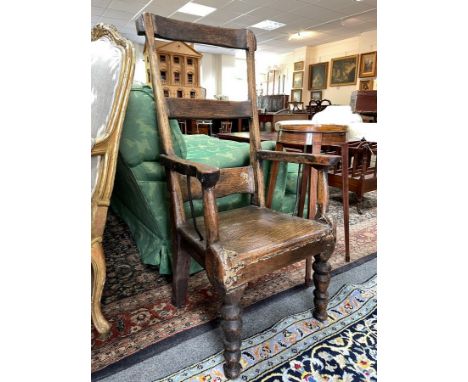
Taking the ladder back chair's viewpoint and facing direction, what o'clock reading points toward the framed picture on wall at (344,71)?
The framed picture on wall is roughly at 8 o'clock from the ladder back chair.

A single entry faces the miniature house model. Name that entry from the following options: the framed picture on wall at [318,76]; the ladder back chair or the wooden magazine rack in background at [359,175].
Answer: the framed picture on wall

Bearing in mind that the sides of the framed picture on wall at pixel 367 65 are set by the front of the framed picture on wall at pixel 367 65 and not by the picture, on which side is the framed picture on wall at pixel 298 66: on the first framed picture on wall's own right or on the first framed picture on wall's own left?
on the first framed picture on wall's own right

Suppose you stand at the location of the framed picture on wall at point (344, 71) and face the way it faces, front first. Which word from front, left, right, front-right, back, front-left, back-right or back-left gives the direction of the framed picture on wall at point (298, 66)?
right

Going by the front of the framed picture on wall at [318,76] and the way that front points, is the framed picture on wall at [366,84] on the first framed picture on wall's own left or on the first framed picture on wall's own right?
on the first framed picture on wall's own left

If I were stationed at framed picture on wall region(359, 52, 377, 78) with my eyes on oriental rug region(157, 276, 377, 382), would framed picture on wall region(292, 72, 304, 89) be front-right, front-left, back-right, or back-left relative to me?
back-right

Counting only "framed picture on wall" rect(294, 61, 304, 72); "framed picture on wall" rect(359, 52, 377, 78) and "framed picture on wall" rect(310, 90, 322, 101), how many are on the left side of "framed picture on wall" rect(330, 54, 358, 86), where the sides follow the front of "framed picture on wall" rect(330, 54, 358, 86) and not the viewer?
1

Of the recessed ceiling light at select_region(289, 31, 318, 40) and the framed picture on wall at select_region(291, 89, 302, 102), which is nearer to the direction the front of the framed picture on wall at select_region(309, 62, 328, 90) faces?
the recessed ceiling light

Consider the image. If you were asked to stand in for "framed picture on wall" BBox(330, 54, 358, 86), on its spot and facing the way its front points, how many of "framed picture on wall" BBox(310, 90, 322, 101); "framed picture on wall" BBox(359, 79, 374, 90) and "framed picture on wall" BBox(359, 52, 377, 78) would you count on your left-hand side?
2

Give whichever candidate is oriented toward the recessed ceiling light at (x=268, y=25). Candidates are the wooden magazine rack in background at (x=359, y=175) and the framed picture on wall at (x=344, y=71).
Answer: the framed picture on wall

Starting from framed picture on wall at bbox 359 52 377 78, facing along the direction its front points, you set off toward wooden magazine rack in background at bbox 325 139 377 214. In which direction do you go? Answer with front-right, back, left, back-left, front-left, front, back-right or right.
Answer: front-left

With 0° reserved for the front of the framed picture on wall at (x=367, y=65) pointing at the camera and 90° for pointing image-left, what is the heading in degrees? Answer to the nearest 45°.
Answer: approximately 45°

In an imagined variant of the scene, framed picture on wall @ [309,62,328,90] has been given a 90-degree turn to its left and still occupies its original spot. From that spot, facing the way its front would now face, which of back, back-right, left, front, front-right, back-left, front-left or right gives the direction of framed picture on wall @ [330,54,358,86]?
front
